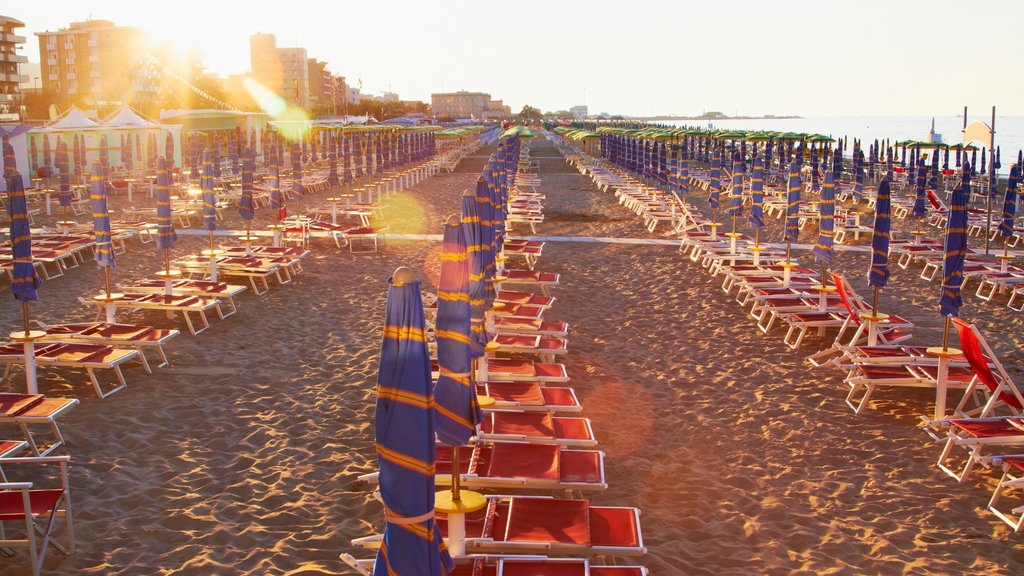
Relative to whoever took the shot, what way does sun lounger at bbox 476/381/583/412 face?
facing to the right of the viewer

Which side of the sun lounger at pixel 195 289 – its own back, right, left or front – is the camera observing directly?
right

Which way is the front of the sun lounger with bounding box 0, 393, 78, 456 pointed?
to the viewer's right

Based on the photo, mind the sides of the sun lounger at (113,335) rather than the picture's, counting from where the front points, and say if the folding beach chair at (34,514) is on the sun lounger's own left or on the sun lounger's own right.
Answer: on the sun lounger's own right

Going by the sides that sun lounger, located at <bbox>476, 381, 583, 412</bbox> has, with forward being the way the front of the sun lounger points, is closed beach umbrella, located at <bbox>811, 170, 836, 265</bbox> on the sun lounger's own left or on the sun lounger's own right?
on the sun lounger's own left

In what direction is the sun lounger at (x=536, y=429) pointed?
to the viewer's right

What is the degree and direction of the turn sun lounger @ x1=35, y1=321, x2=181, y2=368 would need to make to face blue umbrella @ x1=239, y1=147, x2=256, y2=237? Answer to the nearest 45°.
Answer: approximately 90° to its left

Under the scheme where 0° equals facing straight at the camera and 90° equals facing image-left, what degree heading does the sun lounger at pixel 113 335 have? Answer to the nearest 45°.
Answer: approximately 270°
